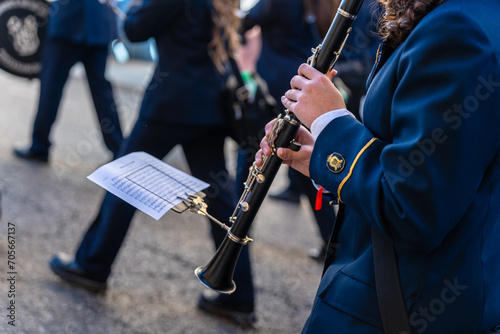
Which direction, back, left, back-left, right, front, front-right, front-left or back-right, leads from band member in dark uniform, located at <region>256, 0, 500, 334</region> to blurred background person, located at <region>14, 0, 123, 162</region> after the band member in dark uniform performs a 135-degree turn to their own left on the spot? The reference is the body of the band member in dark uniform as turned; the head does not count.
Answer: back

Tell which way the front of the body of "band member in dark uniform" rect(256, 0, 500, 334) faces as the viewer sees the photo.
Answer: to the viewer's left

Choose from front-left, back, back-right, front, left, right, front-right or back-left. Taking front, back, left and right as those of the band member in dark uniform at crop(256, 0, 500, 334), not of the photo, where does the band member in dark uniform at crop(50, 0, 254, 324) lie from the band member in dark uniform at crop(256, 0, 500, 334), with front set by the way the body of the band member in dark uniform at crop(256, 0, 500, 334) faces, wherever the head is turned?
front-right
